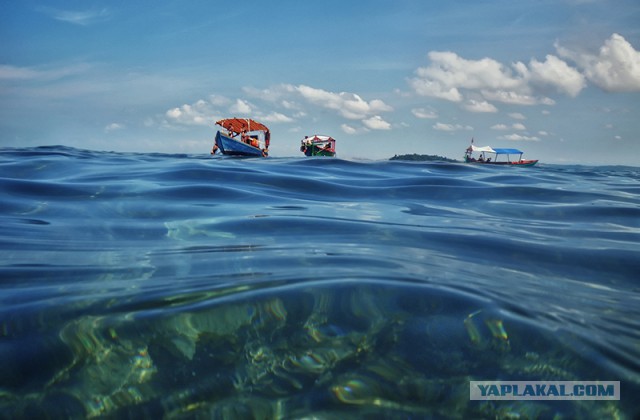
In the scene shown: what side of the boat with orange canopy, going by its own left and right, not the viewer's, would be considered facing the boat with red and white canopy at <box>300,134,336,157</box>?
back
